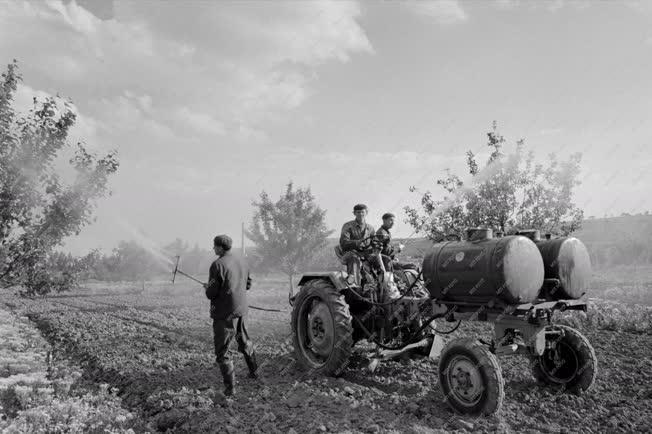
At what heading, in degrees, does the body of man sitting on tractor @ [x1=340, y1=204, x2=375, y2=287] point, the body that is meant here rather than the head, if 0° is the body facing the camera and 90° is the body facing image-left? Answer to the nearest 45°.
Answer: approximately 0°

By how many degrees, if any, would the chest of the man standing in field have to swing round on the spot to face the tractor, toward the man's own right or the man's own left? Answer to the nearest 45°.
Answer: approximately 135° to the man's own right

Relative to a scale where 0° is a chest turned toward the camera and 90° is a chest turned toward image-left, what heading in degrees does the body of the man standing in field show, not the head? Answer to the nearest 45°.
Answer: approximately 135°

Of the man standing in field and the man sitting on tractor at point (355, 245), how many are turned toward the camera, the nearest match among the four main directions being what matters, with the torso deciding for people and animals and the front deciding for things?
1

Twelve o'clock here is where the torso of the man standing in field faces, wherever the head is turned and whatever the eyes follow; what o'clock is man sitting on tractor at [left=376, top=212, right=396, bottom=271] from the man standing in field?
The man sitting on tractor is roughly at 2 o'clock from the man standing in field.

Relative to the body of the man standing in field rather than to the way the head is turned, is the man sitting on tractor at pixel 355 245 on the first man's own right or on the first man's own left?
on the first man's own right

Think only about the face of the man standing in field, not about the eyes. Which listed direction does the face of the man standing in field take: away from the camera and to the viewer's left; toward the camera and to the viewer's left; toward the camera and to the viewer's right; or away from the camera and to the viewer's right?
away from the camera and to the viewer's left

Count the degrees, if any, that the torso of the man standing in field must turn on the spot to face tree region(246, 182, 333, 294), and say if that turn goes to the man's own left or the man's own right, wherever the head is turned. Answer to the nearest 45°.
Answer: approximately 45° to the man's own right
